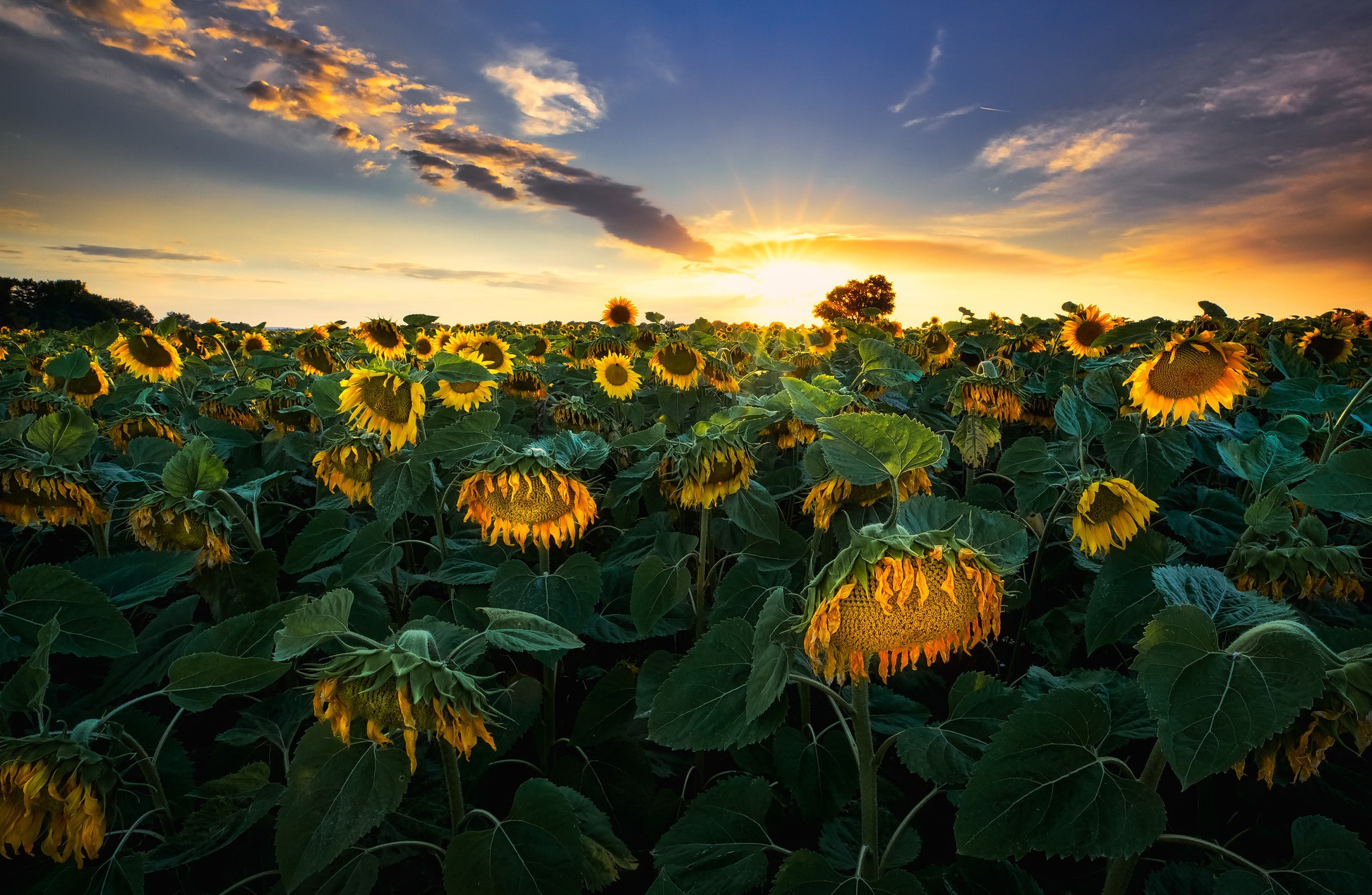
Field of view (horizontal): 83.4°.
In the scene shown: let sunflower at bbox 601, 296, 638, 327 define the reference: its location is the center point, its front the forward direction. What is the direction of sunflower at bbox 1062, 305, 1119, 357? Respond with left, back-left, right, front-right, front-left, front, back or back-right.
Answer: front-left

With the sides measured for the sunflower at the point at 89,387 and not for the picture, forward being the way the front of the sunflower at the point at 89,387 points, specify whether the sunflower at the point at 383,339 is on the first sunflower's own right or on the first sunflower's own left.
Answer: on the first sunflower's own left

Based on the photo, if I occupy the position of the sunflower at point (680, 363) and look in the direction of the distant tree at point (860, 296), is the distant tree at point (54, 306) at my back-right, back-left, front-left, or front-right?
front-left

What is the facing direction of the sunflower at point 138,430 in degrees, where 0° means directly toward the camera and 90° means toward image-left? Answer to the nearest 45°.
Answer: approximately 0°

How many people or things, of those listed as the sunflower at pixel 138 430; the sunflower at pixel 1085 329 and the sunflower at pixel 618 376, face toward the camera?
3

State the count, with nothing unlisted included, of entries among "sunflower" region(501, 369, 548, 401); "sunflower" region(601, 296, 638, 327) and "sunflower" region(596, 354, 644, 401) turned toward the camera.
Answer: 3

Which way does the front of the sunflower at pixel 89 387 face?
toward the camera

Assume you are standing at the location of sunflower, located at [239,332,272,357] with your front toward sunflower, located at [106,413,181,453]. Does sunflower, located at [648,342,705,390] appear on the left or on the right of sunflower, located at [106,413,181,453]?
left

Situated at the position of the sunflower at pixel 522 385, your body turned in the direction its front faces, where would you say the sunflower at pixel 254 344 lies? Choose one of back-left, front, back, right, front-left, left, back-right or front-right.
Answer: back-right

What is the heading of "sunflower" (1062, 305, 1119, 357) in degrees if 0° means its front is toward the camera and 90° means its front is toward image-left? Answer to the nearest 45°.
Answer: approximately 0°

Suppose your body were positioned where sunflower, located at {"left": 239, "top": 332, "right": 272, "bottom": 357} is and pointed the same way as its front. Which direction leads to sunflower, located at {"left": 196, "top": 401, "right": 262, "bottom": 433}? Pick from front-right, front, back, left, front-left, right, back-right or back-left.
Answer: front

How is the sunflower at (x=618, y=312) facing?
toward the camera

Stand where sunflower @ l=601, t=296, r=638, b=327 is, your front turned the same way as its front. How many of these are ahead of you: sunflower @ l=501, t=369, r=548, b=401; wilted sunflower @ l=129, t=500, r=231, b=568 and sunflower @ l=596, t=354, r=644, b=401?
3

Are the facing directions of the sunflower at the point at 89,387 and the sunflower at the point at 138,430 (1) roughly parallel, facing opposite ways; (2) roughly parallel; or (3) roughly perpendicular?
roughly parallel

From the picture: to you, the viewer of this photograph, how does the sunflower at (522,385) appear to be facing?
facing the viewer
